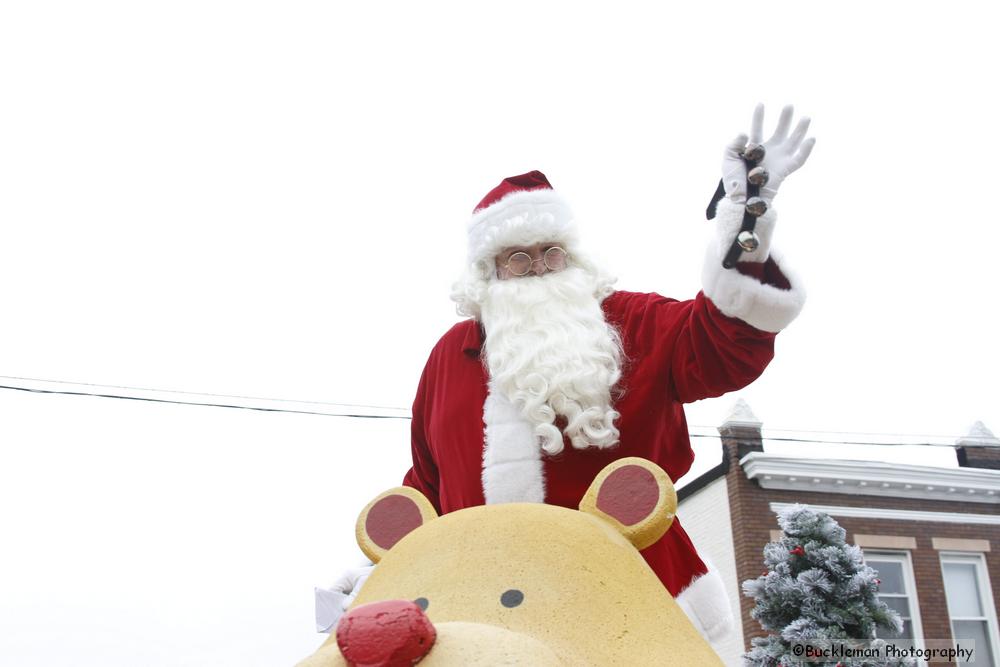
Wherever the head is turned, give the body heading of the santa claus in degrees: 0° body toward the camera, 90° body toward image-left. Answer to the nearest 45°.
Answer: approximately 0°

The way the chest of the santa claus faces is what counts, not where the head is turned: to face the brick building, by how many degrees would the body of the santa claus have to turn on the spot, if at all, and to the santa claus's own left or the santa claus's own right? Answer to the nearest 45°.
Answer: approximately 180°

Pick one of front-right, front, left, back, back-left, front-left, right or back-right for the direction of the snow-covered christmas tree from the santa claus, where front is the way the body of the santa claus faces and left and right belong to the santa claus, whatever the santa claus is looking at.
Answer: back-left

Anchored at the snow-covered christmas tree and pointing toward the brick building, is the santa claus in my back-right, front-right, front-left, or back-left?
back-left

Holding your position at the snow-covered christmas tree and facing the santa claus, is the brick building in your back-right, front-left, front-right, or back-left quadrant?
back-right
